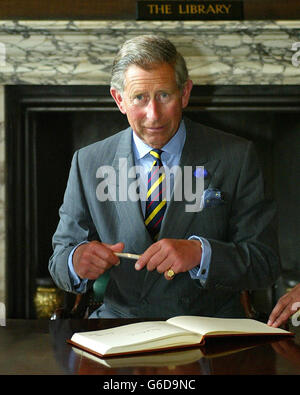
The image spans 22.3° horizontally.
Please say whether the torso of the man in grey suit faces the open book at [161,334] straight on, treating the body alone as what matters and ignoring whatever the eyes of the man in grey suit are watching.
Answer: yes

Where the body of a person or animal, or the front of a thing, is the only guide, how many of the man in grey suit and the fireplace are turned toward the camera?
2

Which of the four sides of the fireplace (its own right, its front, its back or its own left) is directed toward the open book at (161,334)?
front

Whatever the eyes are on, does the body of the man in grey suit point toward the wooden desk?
yes

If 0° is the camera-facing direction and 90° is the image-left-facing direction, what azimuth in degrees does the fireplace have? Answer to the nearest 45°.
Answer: approximately 0°
